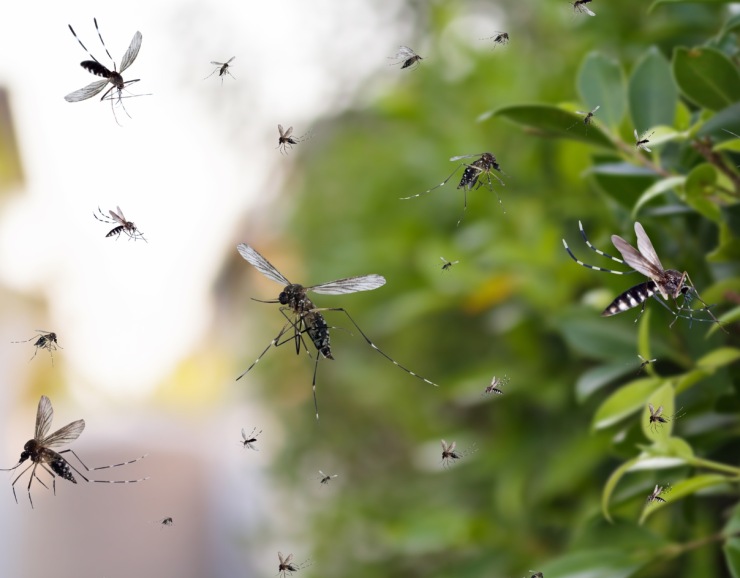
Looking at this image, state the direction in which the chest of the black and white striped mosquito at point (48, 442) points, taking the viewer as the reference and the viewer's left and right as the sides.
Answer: facing to the left of the viewer

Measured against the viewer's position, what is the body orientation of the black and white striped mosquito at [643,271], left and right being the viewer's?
facing to the right of the viewer

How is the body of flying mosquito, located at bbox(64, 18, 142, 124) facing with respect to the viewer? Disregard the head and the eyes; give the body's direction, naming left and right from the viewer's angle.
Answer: facing the viewer and to the right of the viewer

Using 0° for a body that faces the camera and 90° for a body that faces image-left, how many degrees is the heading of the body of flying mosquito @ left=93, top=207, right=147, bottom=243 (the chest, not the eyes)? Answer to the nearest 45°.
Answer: approximately 270°

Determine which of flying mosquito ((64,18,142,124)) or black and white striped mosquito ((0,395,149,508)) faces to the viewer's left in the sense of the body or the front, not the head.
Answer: the black and white striped mosquito
